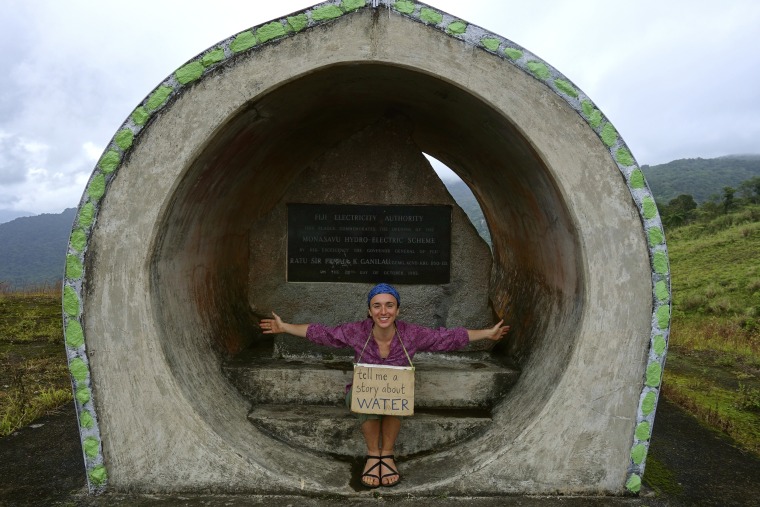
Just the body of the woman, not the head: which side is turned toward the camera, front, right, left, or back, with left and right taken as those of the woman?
front
